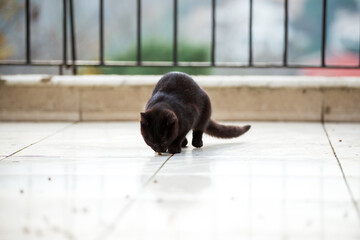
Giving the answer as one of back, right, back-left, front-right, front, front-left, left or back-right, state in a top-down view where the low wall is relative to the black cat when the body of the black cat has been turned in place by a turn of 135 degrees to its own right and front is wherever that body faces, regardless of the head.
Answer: front

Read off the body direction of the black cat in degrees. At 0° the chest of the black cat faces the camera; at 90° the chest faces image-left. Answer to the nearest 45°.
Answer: approximately 45°
